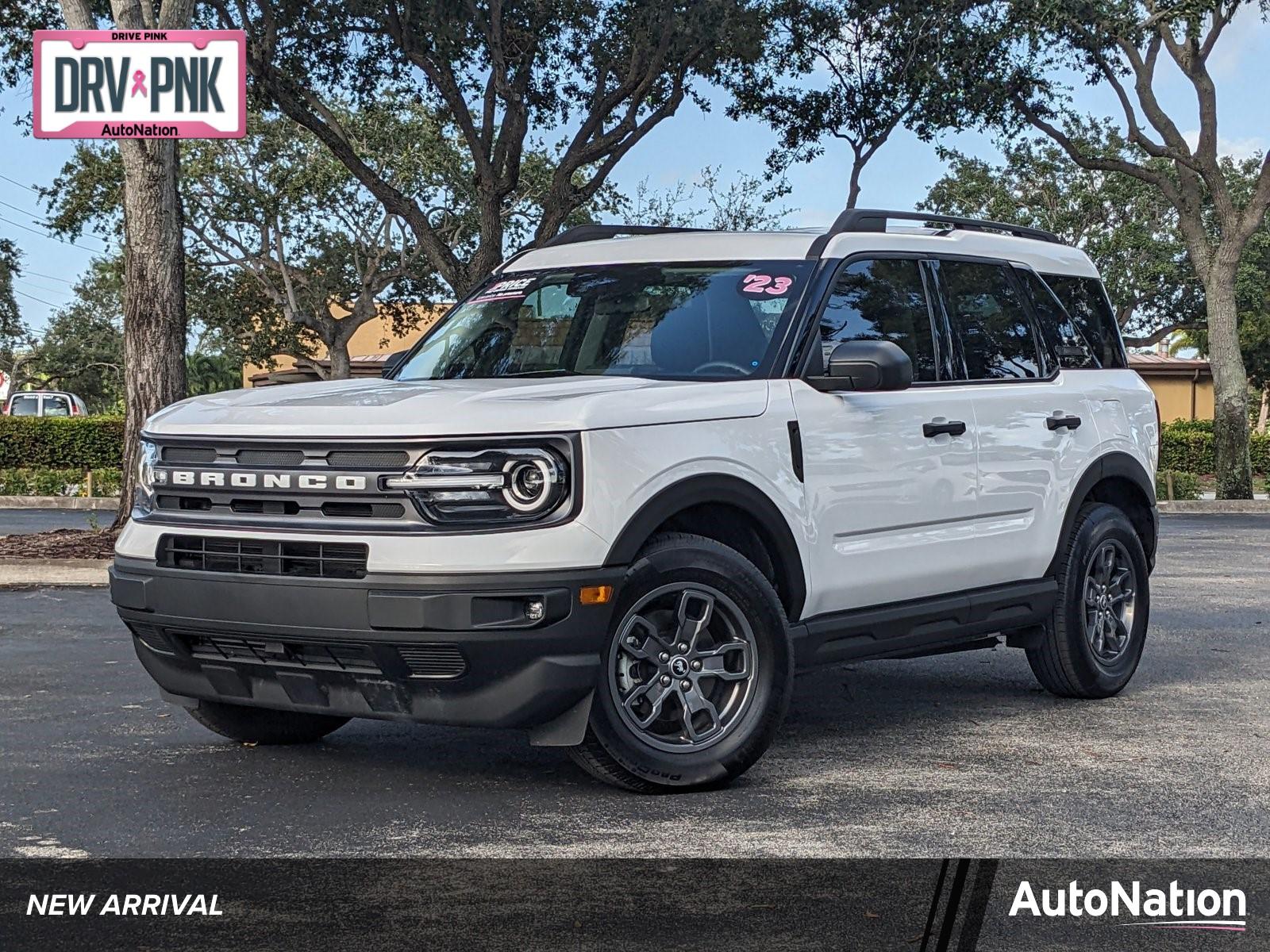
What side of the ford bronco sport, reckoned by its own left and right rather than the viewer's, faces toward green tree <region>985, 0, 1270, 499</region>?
back

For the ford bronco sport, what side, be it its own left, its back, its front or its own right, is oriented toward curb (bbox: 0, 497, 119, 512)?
right

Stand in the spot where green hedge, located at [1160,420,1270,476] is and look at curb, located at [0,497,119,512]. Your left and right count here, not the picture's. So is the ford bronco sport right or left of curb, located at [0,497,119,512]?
left

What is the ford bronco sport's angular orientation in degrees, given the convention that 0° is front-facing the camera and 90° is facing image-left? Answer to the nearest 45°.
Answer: approximately 45°

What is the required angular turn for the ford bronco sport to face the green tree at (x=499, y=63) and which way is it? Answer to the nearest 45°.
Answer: approximately 135° to its right

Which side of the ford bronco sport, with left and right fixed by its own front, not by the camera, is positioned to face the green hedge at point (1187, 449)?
back

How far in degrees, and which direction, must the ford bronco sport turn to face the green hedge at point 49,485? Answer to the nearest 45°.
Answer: approximately 90° to its right

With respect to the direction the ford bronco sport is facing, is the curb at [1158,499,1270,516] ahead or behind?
behind

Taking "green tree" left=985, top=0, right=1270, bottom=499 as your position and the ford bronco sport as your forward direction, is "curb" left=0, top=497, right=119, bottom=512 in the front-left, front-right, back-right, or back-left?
front-right

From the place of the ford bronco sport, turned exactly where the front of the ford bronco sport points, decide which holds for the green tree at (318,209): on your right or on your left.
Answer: on your right

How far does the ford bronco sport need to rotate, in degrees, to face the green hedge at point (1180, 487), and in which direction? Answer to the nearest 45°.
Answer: approximately 135° to its right
